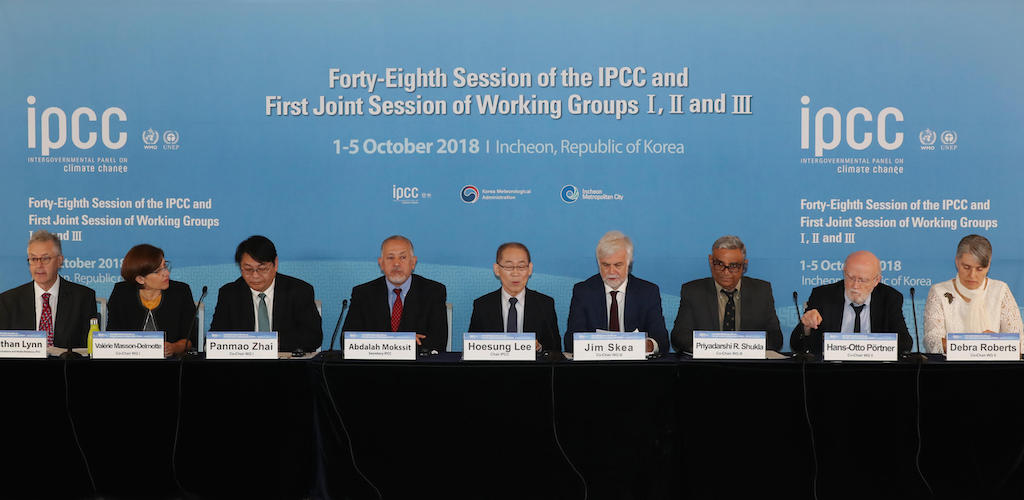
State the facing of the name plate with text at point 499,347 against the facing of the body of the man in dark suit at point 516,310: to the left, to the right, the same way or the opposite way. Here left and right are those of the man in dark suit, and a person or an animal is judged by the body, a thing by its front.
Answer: the same way

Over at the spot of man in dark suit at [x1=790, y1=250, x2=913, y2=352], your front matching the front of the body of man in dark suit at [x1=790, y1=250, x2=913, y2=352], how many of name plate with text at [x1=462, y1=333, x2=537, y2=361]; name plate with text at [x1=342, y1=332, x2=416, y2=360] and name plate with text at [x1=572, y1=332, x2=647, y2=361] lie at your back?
0

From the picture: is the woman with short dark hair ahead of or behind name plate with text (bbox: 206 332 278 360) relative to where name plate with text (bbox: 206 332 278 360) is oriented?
behind

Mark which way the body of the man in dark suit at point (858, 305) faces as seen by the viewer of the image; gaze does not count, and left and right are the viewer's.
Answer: facing the viewer

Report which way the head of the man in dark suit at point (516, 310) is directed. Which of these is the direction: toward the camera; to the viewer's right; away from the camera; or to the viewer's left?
toward the camera

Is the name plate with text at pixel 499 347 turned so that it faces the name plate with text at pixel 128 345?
no

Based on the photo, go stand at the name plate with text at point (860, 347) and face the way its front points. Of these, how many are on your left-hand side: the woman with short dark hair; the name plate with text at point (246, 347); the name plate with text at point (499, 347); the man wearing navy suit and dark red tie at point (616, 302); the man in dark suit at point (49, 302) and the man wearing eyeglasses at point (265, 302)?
0

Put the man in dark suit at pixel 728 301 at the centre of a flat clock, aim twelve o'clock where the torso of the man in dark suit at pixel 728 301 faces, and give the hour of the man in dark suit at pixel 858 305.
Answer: the man in dark suit at pixel 858 305 is roughly at 9 o'clock from the man in dark suit at pixel 728 301.

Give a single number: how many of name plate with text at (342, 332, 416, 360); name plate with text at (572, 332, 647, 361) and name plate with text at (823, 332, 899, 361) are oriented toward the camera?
3

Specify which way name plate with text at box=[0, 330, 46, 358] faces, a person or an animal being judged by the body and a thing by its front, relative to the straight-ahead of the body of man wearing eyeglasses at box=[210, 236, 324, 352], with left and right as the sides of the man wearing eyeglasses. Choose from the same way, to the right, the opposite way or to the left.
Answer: the same way

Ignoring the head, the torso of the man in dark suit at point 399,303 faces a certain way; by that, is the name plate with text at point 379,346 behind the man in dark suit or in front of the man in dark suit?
in front

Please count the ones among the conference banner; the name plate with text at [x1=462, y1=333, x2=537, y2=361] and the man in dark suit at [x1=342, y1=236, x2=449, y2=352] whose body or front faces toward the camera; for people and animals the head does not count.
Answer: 3

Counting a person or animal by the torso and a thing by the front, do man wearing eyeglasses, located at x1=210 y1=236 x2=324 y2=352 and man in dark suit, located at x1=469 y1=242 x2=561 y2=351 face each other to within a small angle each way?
no

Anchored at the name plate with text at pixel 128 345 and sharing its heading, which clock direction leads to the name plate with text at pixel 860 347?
the name plate with text at pixel 860 347 is roughly at 10 o'clock from the name plate with text at pixel 128 345.

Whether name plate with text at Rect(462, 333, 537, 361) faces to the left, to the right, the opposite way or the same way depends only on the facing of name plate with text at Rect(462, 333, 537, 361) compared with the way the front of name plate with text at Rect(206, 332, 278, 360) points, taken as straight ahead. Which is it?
the same way

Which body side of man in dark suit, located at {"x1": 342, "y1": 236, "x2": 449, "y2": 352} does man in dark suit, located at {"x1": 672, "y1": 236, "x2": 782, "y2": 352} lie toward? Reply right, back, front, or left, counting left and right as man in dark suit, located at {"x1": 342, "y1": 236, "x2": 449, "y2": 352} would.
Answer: left

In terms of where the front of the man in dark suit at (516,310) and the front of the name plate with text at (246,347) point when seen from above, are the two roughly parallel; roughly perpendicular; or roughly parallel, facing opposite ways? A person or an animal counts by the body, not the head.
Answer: roughly parallel

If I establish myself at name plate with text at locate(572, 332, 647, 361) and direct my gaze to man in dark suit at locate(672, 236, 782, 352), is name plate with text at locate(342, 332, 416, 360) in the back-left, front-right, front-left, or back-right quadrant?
back-left

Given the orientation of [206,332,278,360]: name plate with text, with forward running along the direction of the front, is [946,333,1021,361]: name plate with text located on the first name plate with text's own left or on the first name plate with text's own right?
on the first name plate with text's own left

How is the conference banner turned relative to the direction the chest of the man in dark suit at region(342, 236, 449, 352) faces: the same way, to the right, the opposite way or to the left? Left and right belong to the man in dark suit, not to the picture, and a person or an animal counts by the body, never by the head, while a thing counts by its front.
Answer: the same way

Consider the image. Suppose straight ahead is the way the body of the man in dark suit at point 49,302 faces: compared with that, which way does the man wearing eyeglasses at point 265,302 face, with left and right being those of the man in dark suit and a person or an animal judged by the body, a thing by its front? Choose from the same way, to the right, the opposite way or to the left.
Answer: the same way

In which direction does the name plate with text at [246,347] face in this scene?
toward the camera

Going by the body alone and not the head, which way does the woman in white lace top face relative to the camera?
toward the camera

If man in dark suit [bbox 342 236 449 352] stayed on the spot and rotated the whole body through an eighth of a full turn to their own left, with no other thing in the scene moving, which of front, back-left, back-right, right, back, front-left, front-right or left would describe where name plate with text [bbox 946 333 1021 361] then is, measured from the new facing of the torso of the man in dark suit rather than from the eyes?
front
